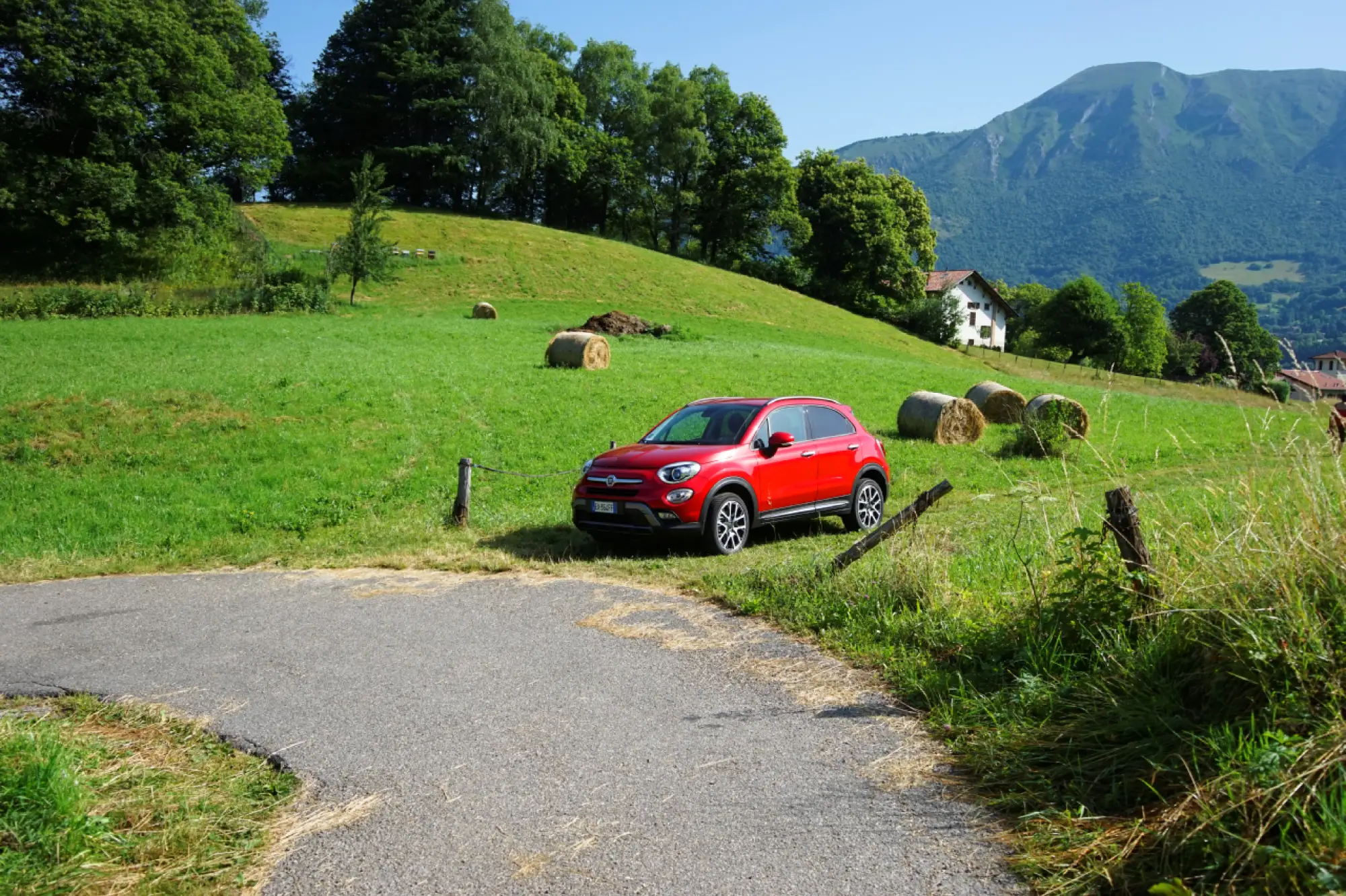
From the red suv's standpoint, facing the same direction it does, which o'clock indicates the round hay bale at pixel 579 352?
The round hay bale is roughly at 4 o'clock from the red suv.

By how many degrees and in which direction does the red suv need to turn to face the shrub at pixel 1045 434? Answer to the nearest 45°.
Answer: approximately 180°

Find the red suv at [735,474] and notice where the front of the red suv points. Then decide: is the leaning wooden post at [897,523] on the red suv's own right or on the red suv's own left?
on the red suv's own left

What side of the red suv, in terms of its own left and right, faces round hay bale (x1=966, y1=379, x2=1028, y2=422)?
back

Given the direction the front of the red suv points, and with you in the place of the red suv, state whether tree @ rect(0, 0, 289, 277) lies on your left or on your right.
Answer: on your right

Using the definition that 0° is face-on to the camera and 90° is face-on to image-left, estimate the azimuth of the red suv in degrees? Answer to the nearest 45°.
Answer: approximately 45°

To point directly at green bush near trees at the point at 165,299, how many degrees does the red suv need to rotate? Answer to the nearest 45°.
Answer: approximately 90° to its right

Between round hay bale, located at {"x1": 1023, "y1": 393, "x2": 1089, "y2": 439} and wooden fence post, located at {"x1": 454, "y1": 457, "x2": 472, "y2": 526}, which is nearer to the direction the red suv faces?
the wooden fence post

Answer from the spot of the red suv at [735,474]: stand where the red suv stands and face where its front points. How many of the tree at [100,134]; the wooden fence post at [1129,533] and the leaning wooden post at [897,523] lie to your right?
1
